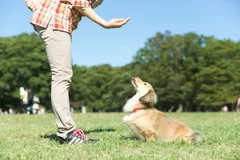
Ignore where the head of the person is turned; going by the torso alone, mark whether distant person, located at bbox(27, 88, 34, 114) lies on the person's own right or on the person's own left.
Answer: on the person's own left

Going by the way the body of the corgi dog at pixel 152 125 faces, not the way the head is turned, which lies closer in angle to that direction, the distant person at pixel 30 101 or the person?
the person

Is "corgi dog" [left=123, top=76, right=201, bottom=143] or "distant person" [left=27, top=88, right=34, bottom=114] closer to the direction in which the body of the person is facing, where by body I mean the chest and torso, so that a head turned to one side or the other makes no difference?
the corgi dog

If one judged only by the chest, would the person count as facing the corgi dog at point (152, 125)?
yes

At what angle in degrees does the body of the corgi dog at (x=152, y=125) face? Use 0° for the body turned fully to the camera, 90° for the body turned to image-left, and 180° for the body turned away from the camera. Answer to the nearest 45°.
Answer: approximately 90°

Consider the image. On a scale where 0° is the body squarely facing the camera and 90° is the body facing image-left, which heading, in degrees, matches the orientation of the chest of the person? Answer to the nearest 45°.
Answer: approximately 270°

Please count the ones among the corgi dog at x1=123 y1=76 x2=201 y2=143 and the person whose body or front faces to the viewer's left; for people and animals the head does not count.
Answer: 1

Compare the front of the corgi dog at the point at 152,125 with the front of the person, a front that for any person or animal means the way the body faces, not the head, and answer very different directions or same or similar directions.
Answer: very different directions
